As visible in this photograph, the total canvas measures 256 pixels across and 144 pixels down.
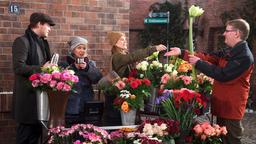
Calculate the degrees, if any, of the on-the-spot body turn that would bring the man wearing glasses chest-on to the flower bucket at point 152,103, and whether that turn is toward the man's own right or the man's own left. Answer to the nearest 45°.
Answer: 0° — they already face it

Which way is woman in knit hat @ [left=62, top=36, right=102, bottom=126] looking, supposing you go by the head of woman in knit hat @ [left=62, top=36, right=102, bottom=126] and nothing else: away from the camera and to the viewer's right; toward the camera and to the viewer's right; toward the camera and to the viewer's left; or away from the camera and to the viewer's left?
toward the camera and to the viewer's right

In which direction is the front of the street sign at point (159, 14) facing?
toward the camera

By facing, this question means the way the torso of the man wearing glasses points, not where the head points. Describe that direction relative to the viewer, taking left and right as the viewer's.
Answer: facing to the left of the viewer

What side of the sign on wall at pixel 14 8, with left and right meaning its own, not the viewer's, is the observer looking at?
front

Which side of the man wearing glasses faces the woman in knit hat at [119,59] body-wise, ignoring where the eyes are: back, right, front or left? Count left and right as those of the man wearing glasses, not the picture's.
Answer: front

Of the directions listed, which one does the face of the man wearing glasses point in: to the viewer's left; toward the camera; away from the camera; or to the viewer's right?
to the viewer's left

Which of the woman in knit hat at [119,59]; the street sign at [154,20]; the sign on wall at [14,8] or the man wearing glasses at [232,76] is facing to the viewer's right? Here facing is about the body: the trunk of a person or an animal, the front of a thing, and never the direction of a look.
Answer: the woman in knit hat

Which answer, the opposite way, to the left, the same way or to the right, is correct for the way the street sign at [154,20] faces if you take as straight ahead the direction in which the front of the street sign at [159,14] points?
the same way

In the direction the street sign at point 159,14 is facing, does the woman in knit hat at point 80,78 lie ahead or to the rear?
ahead

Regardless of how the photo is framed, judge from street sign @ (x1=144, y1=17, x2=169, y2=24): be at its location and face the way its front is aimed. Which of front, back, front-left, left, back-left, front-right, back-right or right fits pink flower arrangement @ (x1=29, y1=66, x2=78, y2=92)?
front

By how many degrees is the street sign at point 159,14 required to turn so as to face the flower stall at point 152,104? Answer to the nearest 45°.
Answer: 0° — it already faces it

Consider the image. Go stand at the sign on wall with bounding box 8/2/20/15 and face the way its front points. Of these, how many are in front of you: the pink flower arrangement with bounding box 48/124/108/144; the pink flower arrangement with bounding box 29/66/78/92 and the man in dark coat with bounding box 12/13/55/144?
3

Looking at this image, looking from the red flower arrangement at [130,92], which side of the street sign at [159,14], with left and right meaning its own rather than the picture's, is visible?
front

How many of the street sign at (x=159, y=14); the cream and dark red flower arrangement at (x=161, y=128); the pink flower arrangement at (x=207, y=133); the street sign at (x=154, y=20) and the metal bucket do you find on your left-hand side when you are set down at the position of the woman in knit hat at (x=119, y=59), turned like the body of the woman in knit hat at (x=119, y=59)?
2

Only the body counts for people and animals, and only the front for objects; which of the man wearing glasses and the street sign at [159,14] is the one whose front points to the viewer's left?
the man wearing glasses

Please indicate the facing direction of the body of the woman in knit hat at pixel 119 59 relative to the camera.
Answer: to the viewer's right

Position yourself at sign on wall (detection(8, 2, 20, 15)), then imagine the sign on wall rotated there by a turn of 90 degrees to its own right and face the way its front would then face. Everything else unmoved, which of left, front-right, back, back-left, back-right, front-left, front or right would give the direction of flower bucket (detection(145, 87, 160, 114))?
back-left

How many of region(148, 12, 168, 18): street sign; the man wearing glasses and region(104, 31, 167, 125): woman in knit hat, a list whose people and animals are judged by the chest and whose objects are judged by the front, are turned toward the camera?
1
